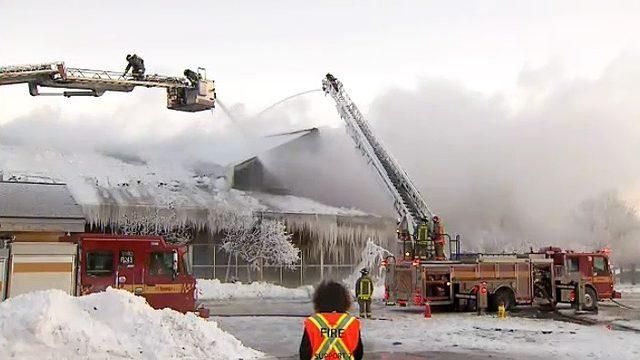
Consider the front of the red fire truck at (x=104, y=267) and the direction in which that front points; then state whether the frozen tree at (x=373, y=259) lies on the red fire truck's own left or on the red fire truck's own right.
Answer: on the red fire truck's own left

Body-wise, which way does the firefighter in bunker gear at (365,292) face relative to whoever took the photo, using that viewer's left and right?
facing away from the viewer

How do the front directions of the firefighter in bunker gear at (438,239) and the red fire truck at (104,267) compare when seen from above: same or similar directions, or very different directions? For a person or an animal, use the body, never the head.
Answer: very different directions

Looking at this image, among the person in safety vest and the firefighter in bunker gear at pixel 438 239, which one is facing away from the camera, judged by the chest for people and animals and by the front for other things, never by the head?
the person in safety vest

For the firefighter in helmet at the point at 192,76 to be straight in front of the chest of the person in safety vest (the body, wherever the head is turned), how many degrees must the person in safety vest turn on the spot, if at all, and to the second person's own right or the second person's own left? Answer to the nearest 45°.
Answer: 0° — they already face them

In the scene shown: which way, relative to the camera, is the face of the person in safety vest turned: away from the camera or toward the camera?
away from the camera

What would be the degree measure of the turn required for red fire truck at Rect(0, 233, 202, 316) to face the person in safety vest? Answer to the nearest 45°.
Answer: approximately 90° to its right

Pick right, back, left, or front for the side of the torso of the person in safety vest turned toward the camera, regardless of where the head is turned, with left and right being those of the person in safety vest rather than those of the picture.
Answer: back

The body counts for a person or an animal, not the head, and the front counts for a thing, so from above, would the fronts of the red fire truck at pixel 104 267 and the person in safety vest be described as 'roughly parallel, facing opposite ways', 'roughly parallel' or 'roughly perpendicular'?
roughly perpendicular

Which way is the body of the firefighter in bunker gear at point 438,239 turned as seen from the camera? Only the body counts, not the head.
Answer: to the viewer's left

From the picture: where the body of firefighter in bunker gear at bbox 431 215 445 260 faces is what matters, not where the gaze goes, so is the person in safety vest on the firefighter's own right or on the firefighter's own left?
on the firefighter's own left

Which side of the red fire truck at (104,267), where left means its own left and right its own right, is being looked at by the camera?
right
